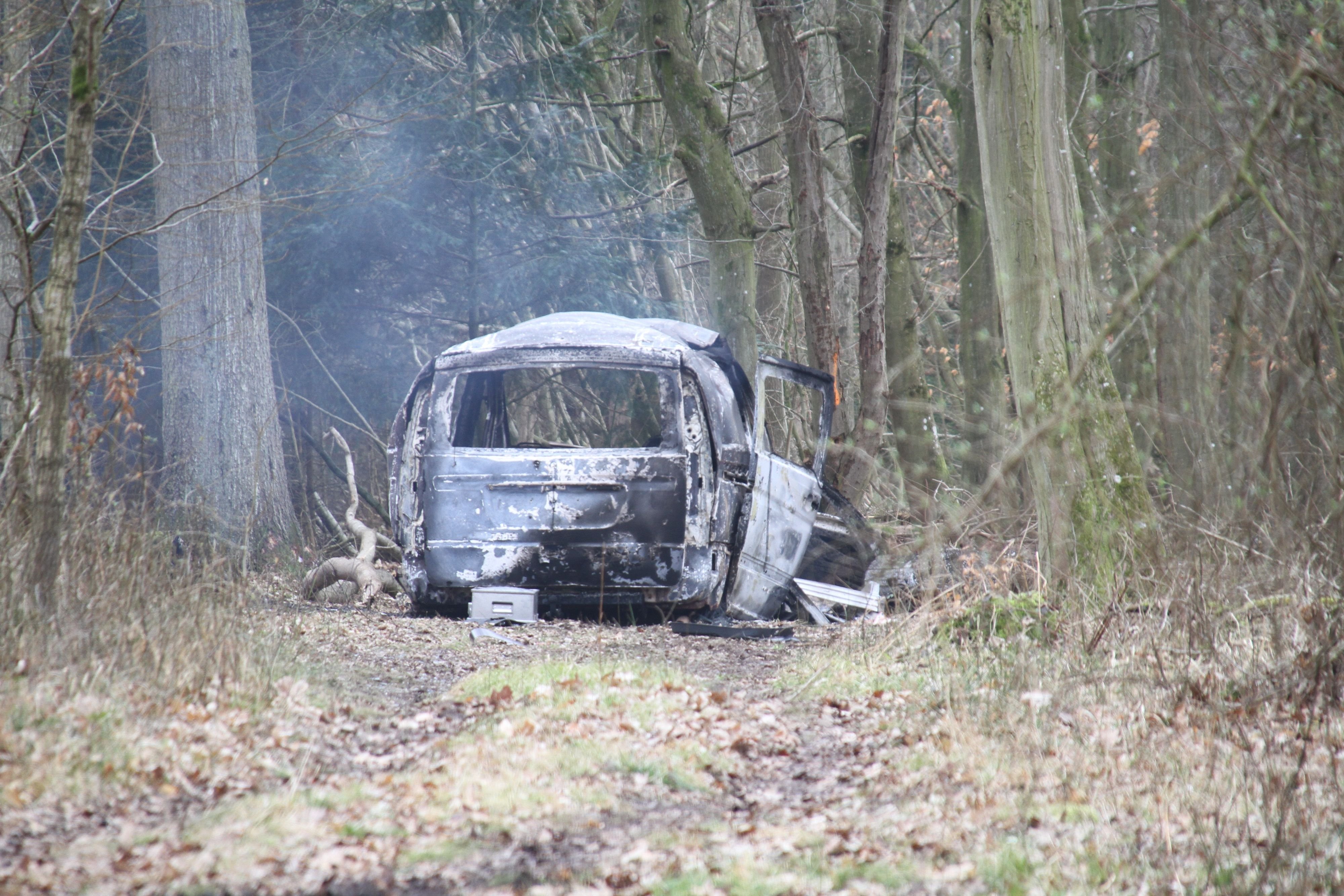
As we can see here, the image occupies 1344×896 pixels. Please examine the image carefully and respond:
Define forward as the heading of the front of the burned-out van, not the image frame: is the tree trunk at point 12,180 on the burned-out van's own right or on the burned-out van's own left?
on the burned-out van's own left

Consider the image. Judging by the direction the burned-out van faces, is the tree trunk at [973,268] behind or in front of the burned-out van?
in front

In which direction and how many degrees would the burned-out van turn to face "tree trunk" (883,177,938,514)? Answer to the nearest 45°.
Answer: approximately 45° to its right

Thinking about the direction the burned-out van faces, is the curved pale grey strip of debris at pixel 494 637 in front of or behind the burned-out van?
behind

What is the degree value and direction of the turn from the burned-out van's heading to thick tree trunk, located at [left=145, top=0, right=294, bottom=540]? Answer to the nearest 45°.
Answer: approximately 45° to its left

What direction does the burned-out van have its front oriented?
away from the camera

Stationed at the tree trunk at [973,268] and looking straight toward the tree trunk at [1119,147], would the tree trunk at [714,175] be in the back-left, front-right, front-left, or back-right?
back-right

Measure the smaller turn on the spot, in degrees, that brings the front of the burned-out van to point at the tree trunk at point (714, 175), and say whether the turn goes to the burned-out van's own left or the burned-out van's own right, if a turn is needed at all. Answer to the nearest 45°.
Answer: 0° — it already faces it

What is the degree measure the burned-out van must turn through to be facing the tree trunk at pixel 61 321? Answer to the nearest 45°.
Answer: approximately 135° to its left

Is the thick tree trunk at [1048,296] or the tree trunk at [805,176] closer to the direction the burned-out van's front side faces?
the tree trunk
